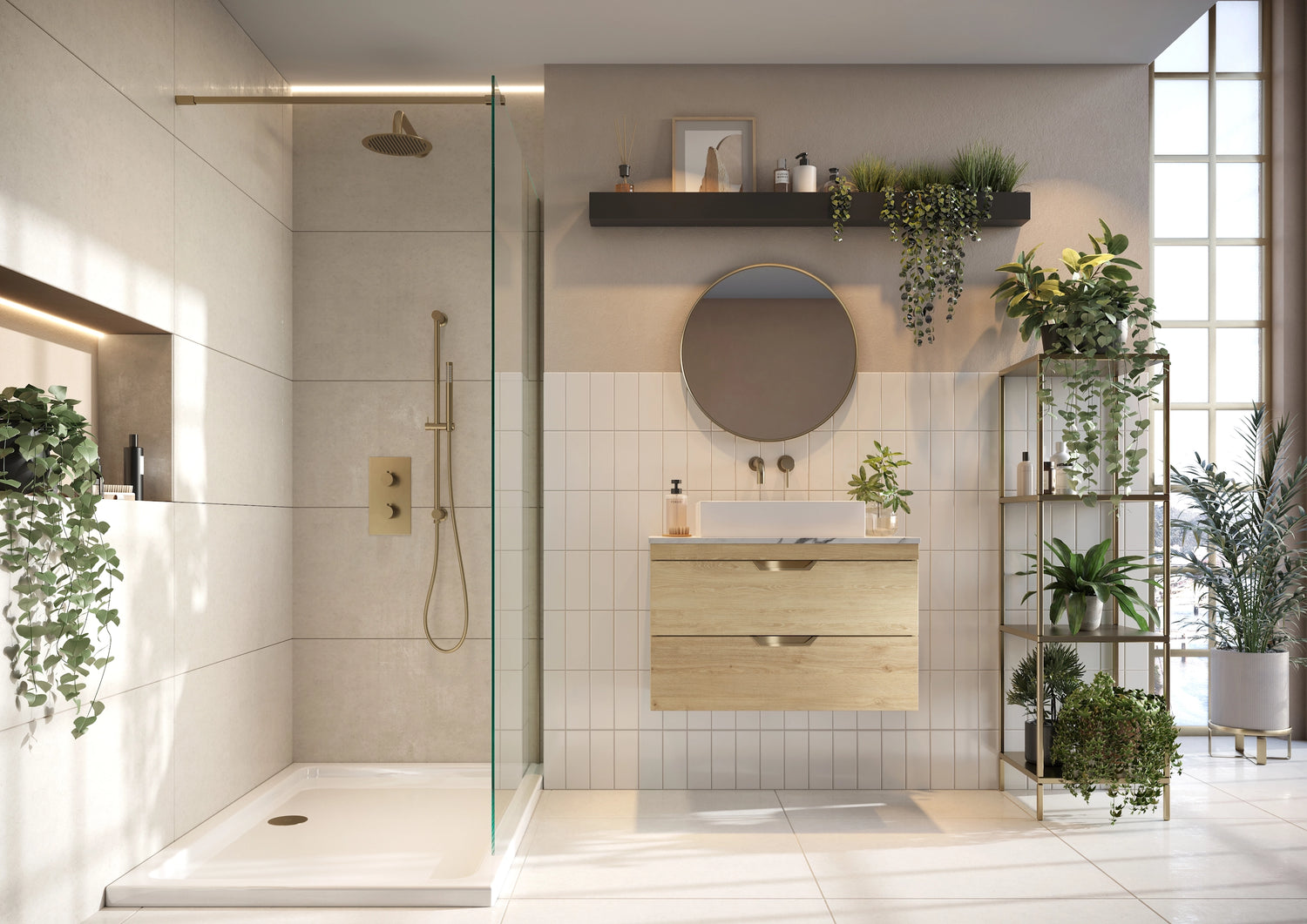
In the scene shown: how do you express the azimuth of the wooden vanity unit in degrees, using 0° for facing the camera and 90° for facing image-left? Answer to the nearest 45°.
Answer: approximately 0°

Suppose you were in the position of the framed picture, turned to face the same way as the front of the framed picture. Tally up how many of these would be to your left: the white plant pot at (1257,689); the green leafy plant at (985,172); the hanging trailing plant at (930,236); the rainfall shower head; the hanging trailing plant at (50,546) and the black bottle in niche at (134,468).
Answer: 3

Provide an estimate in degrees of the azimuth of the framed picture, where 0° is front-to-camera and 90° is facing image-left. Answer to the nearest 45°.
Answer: approximately 0°

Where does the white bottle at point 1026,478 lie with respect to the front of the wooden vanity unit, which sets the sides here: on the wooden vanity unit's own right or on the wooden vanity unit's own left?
on the wooden vanity unit's own left

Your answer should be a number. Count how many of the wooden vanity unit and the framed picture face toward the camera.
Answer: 2
